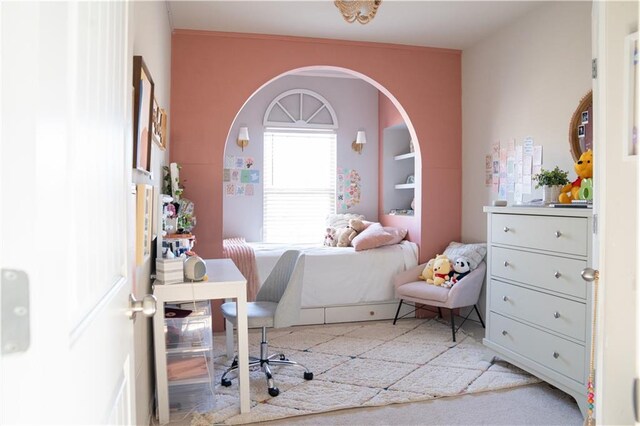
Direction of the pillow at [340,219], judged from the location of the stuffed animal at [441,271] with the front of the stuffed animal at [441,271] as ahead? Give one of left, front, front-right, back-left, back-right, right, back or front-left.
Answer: right

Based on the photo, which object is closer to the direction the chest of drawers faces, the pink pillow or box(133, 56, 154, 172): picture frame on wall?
the picture frame on wall

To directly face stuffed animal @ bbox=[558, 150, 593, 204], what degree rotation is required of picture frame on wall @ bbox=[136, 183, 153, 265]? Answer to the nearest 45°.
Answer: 0° — it already faces it

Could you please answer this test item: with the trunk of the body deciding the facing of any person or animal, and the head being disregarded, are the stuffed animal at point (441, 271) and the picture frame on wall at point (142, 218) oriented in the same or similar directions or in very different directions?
very different directions

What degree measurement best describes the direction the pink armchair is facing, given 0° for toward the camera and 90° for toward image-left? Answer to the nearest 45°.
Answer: approximately 45°

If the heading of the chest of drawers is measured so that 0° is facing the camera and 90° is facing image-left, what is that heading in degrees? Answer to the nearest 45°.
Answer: approximately 45°

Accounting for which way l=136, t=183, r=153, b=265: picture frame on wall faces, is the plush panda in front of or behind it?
in front

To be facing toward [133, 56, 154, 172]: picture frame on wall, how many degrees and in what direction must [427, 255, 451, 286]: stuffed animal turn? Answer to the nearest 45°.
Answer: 0° — it already faces it

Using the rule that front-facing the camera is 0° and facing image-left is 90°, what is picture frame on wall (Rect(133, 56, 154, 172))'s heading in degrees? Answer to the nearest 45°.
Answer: approximately 270°

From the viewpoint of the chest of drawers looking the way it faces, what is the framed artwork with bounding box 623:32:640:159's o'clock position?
The framed artwork is roughly at 10 o'clock from the chest of drawers.
